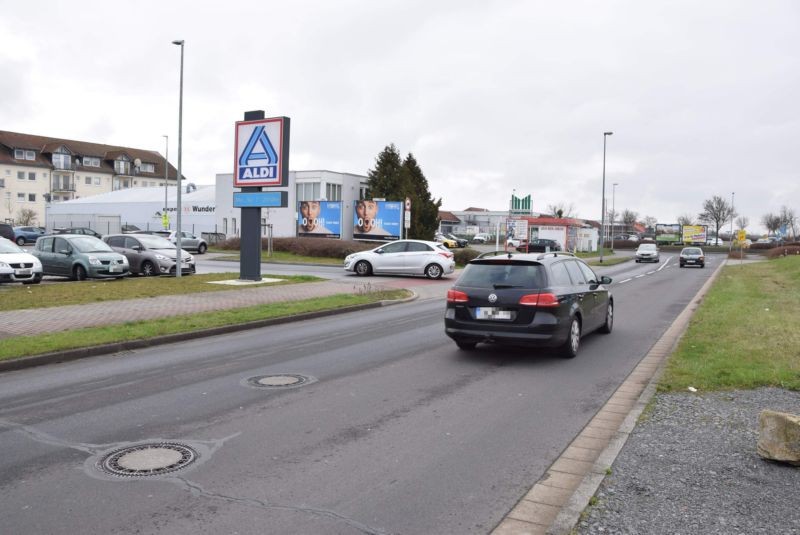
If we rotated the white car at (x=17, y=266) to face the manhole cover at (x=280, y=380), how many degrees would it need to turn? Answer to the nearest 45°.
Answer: approximately 45° to its right

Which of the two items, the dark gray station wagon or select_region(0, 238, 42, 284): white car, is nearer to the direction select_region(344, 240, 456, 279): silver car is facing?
the white car

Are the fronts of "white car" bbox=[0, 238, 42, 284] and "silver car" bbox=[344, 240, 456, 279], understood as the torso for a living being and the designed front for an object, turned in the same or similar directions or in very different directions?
very different directions

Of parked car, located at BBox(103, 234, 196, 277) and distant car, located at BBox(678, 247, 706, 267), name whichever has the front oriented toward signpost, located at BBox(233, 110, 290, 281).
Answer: the parked car

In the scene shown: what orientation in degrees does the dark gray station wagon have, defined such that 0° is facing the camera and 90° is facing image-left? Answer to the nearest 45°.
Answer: approximately 225°

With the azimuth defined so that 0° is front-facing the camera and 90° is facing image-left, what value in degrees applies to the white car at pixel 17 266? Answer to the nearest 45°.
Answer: approximately 315°

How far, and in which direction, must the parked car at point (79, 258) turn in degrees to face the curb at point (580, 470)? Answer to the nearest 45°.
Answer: approximately 45° to its right
